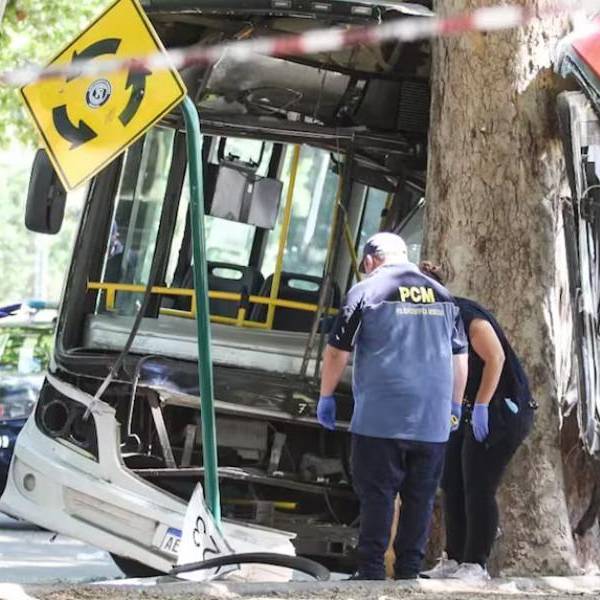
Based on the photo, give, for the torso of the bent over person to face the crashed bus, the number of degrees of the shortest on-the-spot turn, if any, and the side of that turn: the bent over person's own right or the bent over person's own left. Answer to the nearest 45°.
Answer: approximately 45° to the bent over person's own right

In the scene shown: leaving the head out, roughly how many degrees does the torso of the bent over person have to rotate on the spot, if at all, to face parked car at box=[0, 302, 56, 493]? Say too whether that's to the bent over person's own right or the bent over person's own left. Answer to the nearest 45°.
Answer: approximately 45° to the bent over person's own right

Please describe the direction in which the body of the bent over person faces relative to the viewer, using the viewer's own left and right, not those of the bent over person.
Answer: facing to the left of the viewer
